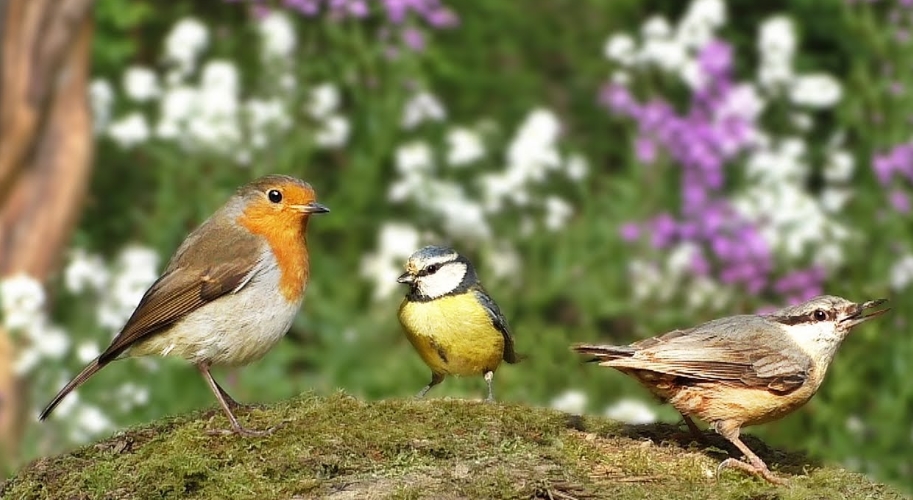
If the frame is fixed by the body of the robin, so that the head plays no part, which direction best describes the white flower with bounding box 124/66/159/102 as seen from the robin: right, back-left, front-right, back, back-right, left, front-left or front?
left

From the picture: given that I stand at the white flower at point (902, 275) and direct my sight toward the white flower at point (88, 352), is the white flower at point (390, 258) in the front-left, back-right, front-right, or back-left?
front-right

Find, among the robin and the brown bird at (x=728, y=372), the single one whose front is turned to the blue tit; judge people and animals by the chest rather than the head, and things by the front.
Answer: the robin

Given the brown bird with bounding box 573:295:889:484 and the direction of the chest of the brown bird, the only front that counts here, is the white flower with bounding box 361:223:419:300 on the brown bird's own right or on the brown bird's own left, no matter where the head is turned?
on the brown bird's own left

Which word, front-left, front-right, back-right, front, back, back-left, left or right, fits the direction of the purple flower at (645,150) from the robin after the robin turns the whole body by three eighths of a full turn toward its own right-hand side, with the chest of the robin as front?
back

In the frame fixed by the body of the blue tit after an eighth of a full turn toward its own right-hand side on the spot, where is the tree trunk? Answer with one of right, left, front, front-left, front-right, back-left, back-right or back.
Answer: front-right

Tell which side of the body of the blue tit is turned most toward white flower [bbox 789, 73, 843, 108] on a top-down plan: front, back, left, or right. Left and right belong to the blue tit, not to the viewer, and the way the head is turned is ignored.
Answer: back

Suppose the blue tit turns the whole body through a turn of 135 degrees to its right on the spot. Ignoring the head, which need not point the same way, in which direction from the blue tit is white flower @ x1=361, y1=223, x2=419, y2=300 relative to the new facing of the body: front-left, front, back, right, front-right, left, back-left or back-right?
front

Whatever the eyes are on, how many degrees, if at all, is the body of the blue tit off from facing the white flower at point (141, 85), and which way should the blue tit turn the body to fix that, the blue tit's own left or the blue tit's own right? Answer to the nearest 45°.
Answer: approximately 90° to the blue tit's own right

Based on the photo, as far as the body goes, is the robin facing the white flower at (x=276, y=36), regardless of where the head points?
no

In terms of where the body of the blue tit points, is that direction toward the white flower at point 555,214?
no

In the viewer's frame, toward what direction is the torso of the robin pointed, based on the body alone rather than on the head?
to the viewer's right

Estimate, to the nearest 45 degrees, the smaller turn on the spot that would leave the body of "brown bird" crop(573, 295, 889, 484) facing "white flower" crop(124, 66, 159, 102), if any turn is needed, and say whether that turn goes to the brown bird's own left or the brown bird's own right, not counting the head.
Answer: approximately 135° to the brown bird's own left

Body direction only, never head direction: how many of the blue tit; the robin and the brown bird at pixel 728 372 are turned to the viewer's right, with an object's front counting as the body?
2

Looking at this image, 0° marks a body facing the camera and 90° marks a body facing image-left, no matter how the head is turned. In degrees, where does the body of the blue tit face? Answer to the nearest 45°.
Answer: approximately 45°

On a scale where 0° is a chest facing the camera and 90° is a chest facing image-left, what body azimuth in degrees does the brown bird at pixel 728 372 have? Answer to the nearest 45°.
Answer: approximately 270°

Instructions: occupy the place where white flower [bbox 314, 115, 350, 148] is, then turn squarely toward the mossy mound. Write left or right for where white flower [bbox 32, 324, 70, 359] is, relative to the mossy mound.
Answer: right

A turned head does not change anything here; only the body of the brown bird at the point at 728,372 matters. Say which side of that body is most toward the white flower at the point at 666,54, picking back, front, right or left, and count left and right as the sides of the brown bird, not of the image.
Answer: left

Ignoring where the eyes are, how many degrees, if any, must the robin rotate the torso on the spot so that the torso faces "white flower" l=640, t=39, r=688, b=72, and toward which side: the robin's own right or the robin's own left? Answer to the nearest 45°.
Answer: approximately 45° to the robin's own left
